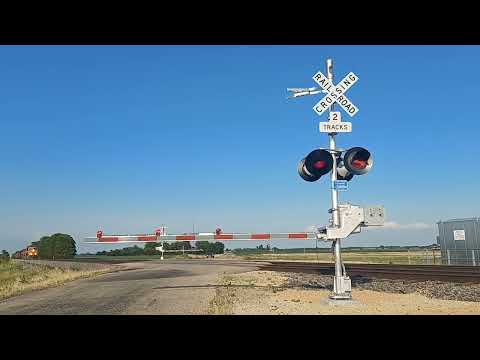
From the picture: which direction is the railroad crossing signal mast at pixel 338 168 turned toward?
toward the camera

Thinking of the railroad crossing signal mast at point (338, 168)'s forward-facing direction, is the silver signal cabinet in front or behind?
behind
